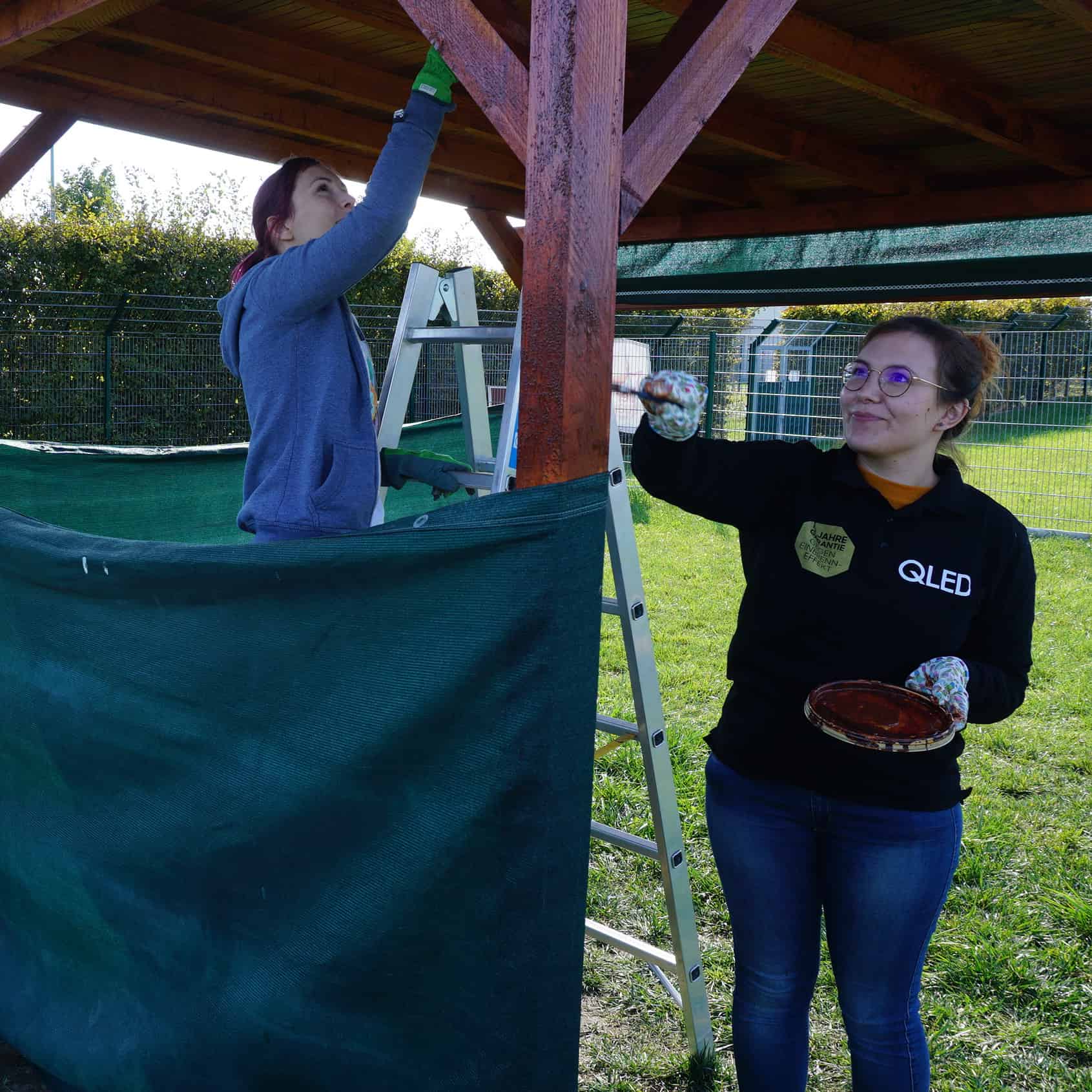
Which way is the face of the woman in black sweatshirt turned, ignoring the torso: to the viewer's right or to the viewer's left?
to the viewer's left

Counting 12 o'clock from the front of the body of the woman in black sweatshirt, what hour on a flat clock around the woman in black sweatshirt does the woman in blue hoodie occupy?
The woman in blue hoodie is roughly at 3 o'clock from the woman in black sweatshirt.

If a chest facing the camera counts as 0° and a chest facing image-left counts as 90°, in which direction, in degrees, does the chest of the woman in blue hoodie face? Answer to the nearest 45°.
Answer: approximately 270°

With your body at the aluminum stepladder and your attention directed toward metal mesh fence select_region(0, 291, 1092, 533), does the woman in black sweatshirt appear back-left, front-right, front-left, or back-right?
back-right

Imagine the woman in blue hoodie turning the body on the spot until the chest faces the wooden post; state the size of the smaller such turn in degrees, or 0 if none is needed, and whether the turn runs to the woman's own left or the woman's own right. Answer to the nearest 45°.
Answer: approximately 45° to the woman's own right

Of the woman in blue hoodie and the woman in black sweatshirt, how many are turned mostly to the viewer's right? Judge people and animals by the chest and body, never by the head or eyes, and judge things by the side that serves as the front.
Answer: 1

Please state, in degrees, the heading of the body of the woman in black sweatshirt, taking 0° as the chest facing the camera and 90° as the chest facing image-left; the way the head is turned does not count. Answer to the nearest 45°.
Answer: approximately 0°

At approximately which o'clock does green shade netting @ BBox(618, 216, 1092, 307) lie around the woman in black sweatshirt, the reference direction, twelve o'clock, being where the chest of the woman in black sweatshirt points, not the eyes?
The green shade netting is roughly at 6 o'clock from the woman in black sweatshirt.

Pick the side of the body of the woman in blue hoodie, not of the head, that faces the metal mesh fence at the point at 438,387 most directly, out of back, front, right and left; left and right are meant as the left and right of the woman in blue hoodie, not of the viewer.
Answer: left

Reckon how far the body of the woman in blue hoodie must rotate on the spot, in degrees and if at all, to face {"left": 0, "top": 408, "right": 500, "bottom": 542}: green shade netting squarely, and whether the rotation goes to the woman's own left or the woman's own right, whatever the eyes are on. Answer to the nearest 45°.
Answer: approximately 90° to the woman's own left

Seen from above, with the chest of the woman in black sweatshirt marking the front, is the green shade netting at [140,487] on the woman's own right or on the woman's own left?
on the woman's own right
